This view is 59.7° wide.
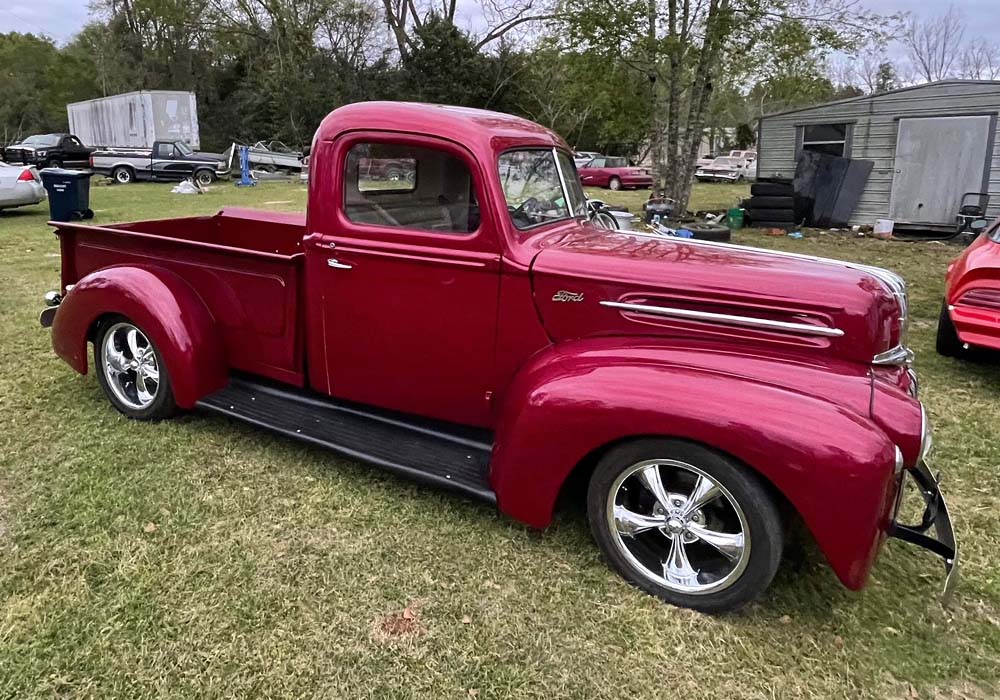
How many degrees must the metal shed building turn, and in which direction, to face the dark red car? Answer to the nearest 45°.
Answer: approximately 135° to its right

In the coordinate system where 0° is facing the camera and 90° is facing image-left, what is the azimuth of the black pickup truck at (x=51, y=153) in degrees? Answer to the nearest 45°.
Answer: approximately 45°

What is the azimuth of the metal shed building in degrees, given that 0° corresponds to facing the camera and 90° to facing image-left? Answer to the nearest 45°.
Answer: approximately 0°

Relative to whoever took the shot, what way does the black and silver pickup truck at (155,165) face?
facing to the right of the viewer

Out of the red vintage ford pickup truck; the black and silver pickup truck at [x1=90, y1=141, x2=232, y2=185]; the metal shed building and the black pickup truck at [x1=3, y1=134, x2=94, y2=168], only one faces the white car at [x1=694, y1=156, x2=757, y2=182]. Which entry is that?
the black and silver pickup truck

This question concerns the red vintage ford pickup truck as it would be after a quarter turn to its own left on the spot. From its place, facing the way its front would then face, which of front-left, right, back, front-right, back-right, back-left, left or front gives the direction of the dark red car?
front-left

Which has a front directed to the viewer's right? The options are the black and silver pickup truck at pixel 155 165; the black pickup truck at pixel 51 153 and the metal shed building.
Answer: the black and silver pickup truck

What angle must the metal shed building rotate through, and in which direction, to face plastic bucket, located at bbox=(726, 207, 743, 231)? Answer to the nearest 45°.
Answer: approximately 90° to its right

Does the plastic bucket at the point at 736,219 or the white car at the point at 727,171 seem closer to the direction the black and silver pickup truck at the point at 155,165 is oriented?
the white car

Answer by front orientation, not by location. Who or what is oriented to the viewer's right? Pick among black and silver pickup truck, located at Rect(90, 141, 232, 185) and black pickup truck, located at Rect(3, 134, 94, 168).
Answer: the black and silver pickup truck

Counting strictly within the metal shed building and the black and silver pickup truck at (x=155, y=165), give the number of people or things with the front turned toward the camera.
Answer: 1
